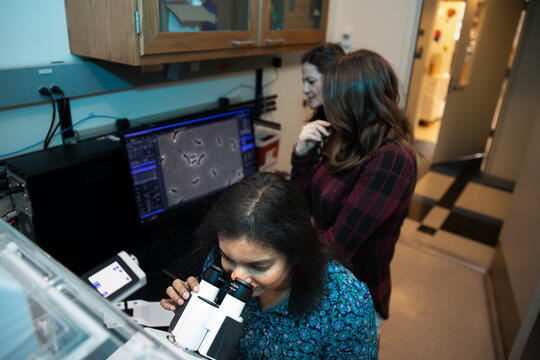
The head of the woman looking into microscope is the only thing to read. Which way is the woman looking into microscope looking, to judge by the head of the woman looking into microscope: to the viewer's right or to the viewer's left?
to the viewer's left

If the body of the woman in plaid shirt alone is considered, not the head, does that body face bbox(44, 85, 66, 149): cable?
yes

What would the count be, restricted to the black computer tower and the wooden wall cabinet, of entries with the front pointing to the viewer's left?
0

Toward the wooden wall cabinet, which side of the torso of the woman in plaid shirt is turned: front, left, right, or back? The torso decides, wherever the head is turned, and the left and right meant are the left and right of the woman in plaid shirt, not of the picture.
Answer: front

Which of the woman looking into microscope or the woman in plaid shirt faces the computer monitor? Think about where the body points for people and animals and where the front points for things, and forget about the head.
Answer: the woman in plaid shirt

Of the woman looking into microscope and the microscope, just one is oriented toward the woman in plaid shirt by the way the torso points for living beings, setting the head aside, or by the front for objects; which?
the microscope

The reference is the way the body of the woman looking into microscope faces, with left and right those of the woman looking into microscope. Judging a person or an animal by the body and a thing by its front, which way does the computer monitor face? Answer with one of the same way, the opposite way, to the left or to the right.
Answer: to the left

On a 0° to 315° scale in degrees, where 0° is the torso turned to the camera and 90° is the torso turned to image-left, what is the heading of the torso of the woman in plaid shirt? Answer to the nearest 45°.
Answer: approximately 90°

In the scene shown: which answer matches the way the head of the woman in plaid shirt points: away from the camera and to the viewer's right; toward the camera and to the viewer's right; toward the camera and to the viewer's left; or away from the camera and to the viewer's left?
away from the camera and to the viewer's left

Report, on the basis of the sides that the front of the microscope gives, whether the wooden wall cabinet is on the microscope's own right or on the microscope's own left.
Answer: on the microscope's own left
